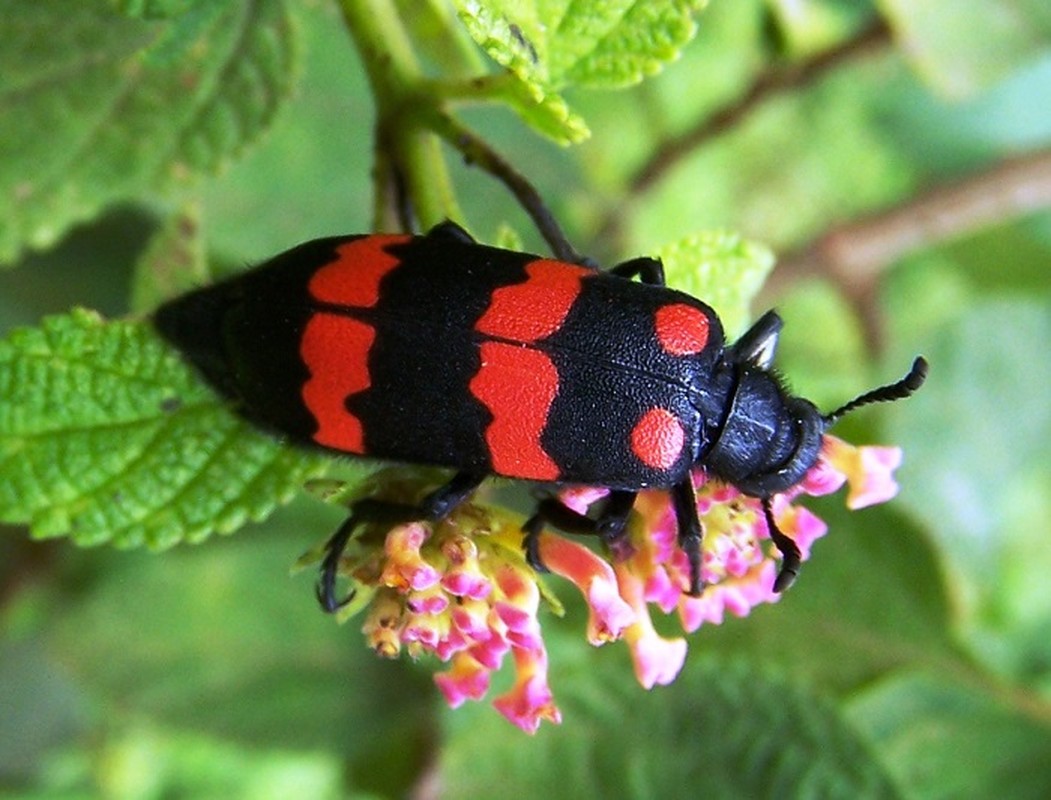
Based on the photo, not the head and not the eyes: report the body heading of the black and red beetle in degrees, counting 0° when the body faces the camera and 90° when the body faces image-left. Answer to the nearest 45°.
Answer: approximately 270°

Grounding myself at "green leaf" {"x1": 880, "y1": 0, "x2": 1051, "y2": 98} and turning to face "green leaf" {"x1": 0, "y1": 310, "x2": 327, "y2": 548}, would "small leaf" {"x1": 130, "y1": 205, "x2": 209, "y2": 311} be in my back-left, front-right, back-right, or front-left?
front-right
